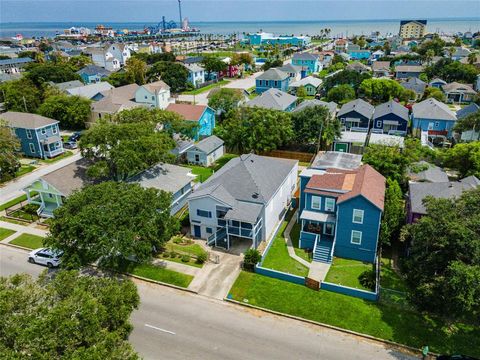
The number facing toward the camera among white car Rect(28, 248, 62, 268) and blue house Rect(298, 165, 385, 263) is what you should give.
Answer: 1

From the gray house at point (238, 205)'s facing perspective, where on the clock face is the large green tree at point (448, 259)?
The large green tree is roughly at 9 o'clock from the gray house.

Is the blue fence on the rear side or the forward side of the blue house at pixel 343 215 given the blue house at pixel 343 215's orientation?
on the forward side

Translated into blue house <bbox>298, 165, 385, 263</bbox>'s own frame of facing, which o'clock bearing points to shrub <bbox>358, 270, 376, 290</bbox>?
The shrub is roughly at 11 o'clock from the blue house.

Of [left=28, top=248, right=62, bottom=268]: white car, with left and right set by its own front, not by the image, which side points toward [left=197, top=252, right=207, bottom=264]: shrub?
back

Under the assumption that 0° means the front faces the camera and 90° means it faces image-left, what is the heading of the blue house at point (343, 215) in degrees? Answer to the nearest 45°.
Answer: approximately 0°

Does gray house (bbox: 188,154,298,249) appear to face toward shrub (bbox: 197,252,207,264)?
yes

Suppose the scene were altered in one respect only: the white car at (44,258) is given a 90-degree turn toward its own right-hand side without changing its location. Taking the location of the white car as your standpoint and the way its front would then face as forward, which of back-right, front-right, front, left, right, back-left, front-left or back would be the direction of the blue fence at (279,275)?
right

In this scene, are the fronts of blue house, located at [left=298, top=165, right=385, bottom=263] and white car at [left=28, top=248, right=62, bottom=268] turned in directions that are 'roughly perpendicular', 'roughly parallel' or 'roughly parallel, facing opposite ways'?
roughly perpendicular

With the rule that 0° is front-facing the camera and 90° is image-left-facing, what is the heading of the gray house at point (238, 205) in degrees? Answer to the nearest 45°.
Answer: approximately 45°

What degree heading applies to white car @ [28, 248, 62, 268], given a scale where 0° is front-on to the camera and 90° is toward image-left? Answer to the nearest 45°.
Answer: approximately 135°
